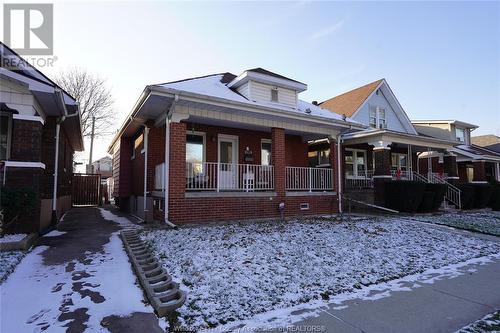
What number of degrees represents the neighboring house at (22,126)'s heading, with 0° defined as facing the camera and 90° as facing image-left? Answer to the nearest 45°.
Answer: approximately 0°

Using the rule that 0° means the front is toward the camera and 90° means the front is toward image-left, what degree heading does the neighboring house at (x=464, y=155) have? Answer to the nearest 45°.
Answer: approximately 315°

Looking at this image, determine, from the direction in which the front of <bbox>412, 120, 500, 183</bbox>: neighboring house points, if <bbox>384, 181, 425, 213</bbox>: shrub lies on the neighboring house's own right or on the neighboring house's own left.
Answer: on the neighboring house's own right

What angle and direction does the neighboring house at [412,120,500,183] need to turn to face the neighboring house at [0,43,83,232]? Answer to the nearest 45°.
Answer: approximately 45° to its right

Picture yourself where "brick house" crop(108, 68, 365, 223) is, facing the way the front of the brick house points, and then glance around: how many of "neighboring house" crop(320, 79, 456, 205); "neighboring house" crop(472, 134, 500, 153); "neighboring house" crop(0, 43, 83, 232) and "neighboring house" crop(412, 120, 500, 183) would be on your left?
3

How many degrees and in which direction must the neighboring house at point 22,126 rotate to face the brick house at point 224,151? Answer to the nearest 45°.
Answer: approximately 90° to its left

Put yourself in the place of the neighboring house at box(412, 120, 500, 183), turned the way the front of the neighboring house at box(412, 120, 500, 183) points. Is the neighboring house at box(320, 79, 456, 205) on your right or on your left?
on your right

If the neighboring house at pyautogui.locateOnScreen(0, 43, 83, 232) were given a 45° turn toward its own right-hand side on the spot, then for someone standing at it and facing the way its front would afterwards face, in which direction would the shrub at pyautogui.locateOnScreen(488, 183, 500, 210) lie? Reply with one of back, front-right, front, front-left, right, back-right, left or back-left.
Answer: back-left

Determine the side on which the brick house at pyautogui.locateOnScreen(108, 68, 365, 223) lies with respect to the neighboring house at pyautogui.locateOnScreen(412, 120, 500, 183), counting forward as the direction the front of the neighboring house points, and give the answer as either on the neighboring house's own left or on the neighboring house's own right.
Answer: on the neighboring house's own right

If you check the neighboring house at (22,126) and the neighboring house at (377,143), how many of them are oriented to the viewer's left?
0

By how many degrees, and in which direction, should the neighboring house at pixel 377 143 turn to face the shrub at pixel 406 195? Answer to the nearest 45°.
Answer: approximately 45° to its right

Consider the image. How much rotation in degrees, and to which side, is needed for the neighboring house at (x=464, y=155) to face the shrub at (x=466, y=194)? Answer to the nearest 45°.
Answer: approximately 45° to its right

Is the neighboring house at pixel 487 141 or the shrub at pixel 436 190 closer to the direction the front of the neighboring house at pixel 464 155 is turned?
the shrub

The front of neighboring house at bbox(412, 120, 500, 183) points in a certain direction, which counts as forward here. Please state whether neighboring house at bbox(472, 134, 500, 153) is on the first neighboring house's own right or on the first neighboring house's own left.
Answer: on the first neighboring house's own left
